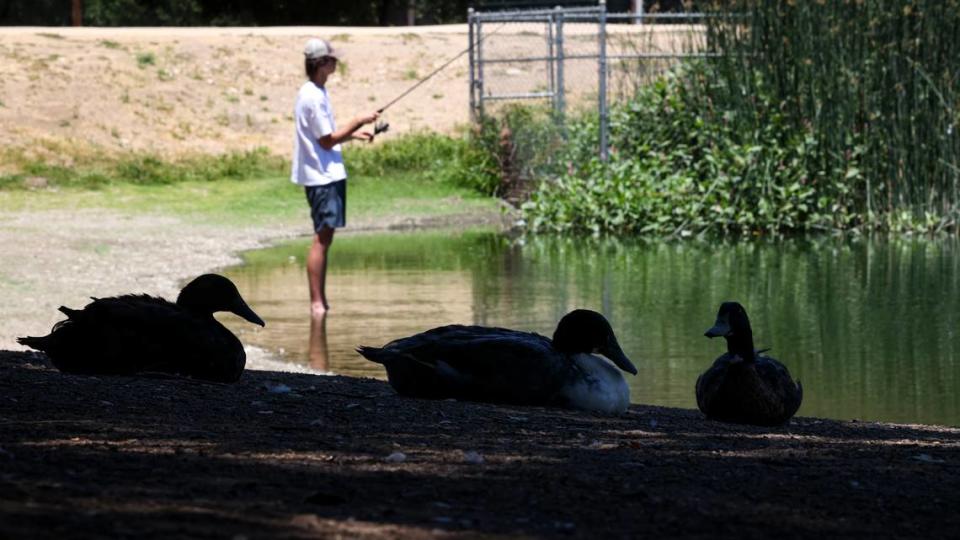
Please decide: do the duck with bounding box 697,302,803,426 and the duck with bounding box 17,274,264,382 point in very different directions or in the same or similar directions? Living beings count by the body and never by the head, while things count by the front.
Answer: very different directions

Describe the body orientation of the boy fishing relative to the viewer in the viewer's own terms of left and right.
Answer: facing to the right of the viewer

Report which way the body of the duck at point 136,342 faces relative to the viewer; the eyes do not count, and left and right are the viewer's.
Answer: facing to the right of the viewer

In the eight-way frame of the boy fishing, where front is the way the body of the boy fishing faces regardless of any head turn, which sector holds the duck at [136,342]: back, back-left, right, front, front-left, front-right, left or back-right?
right

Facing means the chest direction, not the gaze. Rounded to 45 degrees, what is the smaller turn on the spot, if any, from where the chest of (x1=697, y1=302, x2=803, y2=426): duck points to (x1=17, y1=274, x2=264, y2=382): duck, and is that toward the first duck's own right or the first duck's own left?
approximately 45° to the first duck's own right

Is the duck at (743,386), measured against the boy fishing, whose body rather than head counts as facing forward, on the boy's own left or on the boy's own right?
on the boy's own right

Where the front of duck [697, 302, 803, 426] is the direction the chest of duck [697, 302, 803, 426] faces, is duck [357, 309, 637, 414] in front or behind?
in front

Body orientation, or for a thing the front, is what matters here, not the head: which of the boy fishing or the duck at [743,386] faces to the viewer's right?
the boy fishing

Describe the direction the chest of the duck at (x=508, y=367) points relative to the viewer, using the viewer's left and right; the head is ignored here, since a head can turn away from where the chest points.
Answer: facing to the right of the viewer

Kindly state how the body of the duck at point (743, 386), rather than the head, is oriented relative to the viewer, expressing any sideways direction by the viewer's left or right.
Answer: facing the viewer and to the left of the viewer

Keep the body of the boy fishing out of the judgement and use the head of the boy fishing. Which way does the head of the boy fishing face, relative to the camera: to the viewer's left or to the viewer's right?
to the viewer's right

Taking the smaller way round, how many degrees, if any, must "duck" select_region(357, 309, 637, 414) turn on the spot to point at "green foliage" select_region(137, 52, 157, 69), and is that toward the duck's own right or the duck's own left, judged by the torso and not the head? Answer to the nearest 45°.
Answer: approximately 90° to the duck's own left

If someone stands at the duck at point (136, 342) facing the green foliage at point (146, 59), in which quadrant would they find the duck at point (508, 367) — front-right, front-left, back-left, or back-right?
back-right

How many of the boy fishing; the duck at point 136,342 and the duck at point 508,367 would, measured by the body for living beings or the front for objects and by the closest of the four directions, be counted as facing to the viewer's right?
3
